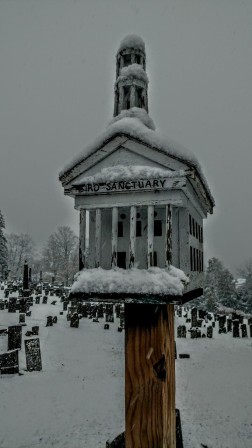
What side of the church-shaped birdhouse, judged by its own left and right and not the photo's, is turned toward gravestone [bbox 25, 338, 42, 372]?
back

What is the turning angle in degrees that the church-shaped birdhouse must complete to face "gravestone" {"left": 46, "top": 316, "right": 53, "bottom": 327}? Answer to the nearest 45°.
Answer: approximately 180°

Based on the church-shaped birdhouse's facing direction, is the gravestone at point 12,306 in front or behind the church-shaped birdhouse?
behind

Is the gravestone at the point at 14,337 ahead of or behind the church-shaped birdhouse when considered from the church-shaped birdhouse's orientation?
behind

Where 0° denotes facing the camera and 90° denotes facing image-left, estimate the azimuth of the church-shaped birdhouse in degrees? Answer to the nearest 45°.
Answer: approximately 0°
